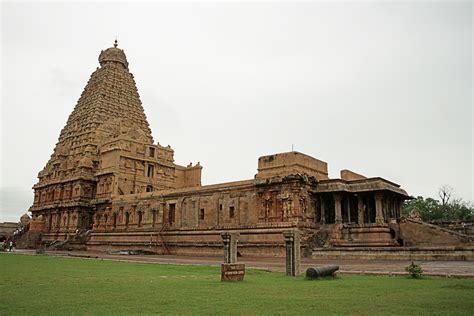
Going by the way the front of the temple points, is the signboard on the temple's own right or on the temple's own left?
on the temple's own right

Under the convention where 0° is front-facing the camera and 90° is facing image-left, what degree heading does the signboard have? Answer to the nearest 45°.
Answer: approximately 0°

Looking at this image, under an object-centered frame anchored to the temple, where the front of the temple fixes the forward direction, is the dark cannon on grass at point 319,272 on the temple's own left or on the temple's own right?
on the temple's own right

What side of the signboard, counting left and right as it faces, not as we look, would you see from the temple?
back

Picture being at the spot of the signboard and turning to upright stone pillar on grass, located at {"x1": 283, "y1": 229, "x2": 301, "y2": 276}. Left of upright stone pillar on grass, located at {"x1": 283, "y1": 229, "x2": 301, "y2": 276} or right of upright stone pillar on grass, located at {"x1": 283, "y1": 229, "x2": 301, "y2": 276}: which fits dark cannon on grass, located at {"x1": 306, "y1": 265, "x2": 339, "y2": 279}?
right

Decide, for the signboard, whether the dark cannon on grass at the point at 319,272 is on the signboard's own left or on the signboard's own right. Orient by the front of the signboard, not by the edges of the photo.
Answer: on the signboard's own left

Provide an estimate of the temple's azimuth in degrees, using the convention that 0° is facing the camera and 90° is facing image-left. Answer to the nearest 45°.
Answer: approximately 315°

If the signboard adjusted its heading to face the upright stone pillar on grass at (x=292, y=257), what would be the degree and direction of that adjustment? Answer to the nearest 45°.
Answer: approximately 135° to its left
